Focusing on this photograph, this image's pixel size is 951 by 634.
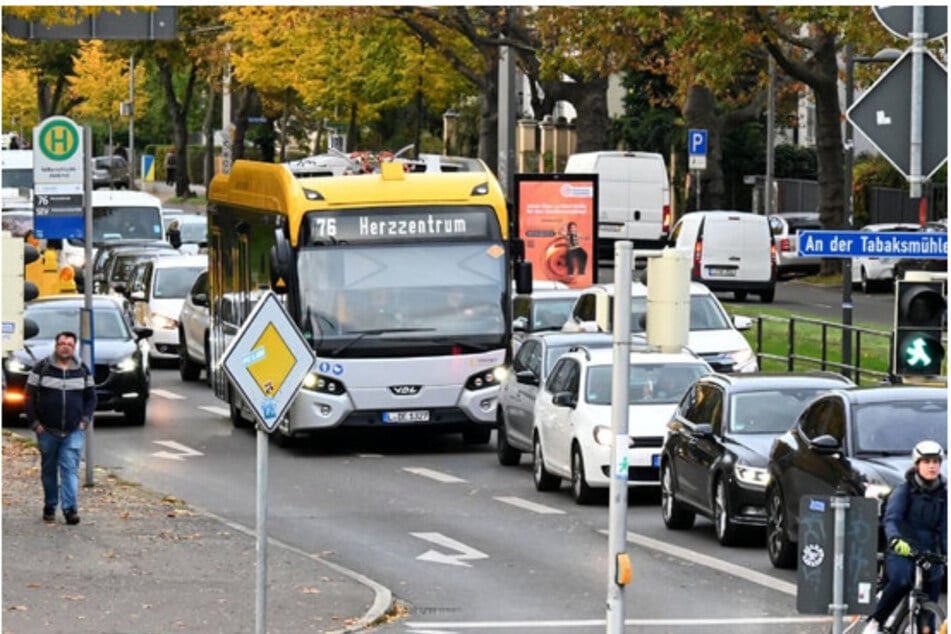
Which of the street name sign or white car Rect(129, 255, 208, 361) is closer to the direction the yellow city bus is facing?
the street name sign

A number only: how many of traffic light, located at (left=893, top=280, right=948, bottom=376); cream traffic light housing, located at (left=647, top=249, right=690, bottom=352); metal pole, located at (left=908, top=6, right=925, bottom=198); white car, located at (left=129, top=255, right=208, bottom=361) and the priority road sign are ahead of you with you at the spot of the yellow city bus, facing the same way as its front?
4

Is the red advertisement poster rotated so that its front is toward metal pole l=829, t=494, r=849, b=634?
yes

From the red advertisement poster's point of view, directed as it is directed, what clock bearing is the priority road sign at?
The priority road sign is roughly at 12 o'clock from the red advertisement poster.

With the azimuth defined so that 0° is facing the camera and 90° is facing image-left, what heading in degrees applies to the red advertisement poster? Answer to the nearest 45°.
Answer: approximately 0°

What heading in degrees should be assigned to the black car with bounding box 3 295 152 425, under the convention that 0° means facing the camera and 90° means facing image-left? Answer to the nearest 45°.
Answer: approximately 0°

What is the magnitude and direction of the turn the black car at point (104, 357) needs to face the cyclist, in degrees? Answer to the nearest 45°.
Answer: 0° — it already faces them

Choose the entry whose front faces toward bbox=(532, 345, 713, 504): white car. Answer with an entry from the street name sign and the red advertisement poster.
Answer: the red advertisement poster

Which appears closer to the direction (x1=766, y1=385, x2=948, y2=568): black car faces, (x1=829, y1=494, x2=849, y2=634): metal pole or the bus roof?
the metal pole

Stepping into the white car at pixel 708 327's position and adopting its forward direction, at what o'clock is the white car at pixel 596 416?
the white car at pixel 596 416 is roughly at 2 o'clock from the white car at pixel 708 327.

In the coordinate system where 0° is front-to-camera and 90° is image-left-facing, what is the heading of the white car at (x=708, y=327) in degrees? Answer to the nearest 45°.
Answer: approximately 315°
